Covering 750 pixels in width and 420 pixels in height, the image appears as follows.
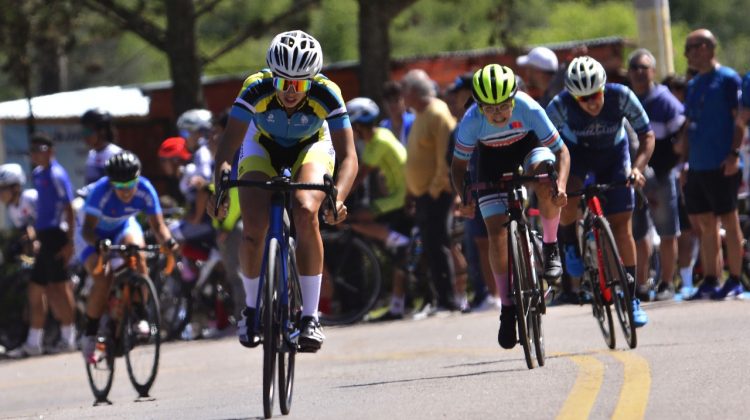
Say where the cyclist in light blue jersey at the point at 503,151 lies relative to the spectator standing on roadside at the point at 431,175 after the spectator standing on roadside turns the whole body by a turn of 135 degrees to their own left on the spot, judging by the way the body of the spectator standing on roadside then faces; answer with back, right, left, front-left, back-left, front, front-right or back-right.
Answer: front-right

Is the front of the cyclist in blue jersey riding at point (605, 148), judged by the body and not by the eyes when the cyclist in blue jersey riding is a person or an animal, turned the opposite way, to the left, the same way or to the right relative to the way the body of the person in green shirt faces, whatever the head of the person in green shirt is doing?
to the left

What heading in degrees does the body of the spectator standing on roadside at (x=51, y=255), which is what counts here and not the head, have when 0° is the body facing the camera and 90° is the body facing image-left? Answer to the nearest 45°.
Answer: approximately 45°

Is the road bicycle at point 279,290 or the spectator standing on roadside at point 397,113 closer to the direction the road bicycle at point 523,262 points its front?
the road bicycle

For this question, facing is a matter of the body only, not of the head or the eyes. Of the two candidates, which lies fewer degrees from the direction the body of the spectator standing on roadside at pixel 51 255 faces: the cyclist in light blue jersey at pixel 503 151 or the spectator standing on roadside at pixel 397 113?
the cyclist in light blue jersey

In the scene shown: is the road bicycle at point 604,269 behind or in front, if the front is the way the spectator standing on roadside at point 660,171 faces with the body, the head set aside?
in front

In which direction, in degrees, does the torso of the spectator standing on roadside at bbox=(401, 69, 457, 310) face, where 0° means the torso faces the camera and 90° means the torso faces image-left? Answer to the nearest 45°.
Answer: approximately 90°
